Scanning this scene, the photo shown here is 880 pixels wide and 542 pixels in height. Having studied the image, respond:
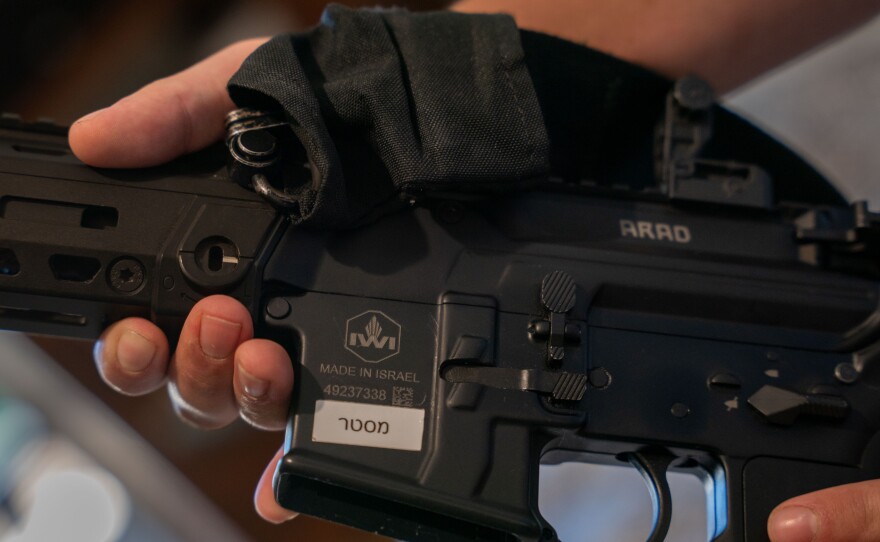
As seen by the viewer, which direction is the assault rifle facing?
to the viewer's left
